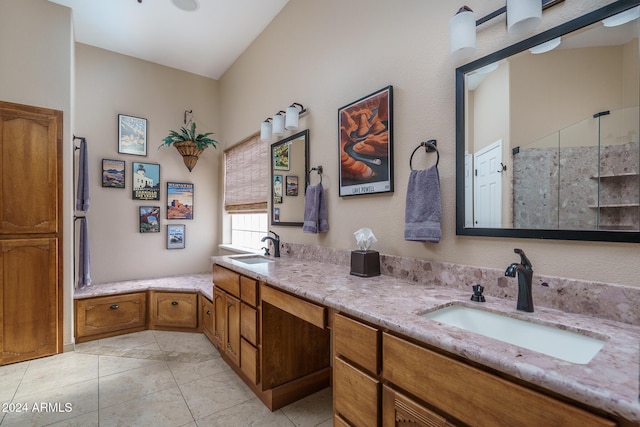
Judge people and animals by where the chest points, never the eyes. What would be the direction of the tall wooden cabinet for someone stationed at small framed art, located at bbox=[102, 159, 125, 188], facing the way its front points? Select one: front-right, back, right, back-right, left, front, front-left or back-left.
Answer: front-right

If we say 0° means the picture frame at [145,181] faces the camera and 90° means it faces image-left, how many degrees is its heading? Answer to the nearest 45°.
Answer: approximately 0°

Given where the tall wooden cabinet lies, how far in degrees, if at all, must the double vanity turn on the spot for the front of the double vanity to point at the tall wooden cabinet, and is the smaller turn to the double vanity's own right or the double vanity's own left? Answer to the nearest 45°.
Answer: approximately 45° to the double vanity's own right

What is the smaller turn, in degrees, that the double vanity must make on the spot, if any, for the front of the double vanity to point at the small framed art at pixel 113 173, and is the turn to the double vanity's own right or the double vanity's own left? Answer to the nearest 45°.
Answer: approximately 90° to the double vanity's own right

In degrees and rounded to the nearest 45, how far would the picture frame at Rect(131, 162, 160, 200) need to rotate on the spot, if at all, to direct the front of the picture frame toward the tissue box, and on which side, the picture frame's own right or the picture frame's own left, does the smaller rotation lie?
0° — it already faces it
